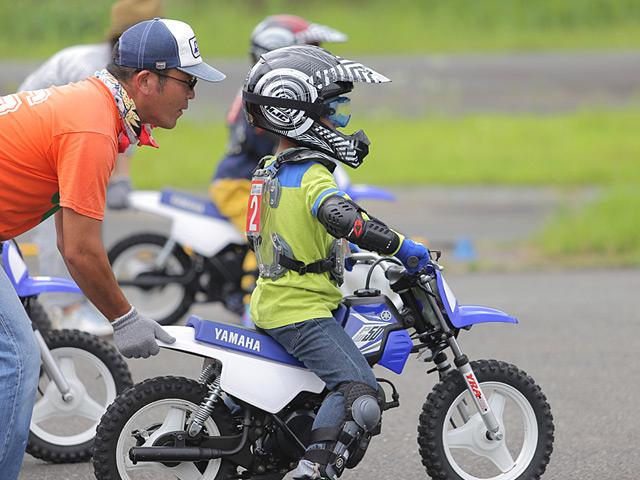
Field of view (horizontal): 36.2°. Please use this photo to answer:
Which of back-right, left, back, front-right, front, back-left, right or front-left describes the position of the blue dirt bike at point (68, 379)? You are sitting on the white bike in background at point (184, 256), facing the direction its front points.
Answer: right

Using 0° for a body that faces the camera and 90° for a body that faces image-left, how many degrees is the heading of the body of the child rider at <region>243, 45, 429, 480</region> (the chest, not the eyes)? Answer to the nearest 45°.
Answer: approximately 270°

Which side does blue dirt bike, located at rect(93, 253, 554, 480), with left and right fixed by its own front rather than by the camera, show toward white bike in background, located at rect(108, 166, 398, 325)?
left

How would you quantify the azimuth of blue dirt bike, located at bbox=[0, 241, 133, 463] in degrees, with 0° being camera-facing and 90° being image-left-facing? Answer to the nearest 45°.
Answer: approximately 270°

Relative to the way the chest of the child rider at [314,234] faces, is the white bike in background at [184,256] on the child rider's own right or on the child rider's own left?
on the child rider's own left

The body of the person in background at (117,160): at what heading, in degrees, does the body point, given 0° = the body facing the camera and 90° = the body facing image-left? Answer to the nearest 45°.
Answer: approximately 270°

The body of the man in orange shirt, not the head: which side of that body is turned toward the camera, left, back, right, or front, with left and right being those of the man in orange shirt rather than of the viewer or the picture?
right

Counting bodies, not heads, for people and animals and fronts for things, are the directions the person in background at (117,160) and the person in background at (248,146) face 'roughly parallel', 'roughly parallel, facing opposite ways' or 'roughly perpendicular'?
roughly parallel

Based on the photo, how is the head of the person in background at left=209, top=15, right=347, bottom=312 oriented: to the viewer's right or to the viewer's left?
to the viewer's right

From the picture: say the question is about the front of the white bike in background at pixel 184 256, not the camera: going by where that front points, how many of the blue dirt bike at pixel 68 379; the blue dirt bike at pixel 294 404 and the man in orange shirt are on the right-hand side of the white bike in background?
3

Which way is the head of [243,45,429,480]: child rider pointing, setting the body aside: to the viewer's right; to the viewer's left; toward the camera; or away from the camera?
to the viewer's right

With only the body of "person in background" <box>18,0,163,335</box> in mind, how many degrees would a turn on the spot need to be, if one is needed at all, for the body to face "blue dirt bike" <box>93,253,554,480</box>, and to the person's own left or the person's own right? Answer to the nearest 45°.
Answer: approximately 90° to the person's own right

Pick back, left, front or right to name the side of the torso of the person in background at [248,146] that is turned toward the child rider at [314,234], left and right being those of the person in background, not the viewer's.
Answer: right

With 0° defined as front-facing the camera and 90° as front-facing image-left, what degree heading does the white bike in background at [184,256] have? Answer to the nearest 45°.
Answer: approximately 270°
